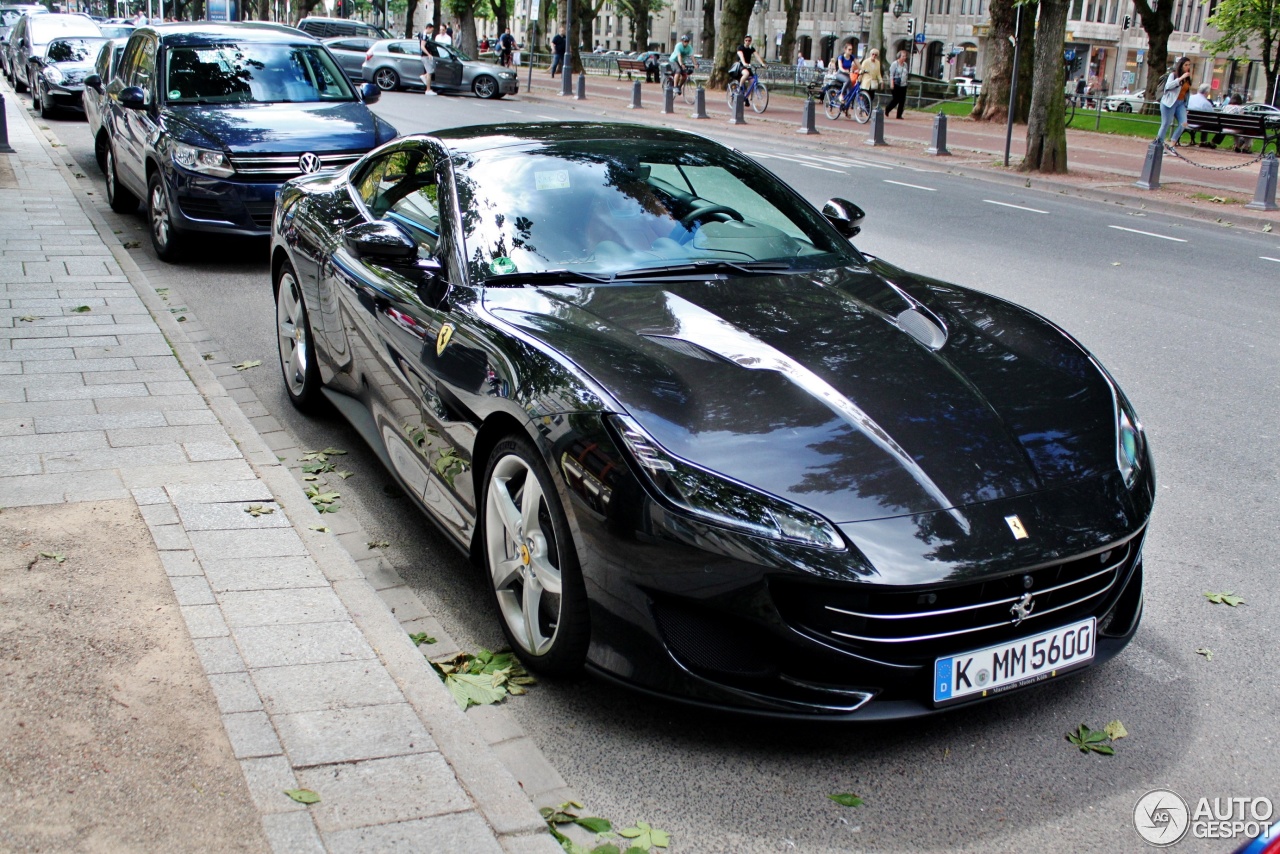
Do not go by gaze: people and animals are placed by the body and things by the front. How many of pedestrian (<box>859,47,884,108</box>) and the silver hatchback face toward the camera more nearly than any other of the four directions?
1

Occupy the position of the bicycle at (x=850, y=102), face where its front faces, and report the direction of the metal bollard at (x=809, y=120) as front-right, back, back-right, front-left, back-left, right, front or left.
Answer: front-right

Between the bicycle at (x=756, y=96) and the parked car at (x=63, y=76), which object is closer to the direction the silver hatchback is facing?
the bicycle

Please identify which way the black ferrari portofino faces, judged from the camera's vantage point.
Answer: facing the viewer and to the right of the viewer

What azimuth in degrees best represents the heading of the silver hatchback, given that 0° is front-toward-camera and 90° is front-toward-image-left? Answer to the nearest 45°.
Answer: approximately 270°

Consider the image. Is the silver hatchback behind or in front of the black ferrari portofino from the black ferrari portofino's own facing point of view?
behind
